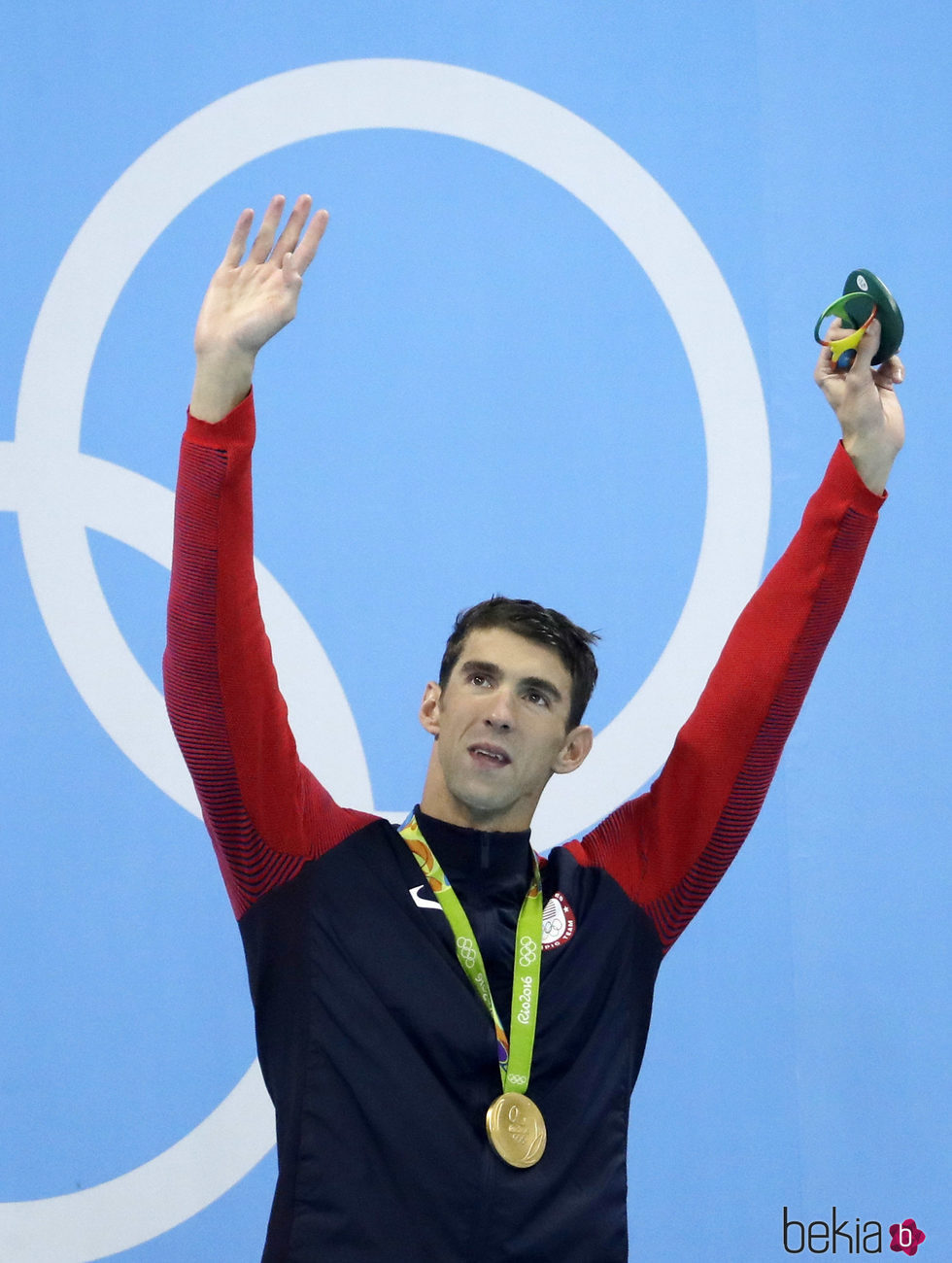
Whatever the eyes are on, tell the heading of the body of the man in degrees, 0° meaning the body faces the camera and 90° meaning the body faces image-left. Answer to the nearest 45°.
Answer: approximately 0°
